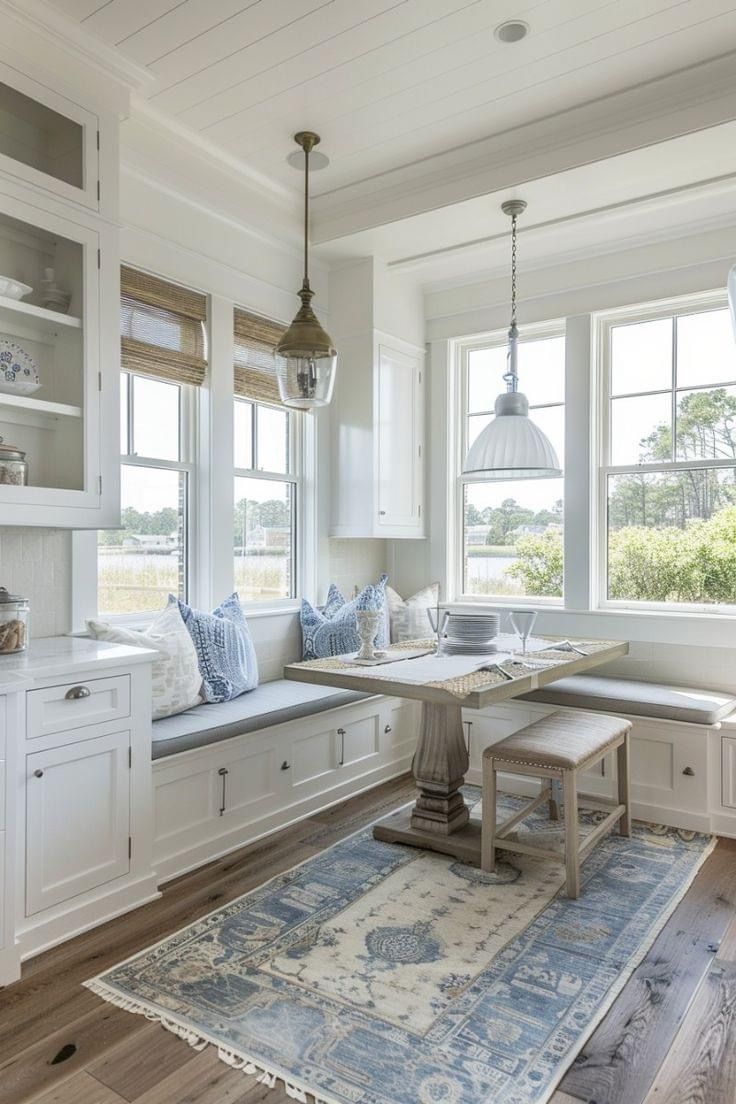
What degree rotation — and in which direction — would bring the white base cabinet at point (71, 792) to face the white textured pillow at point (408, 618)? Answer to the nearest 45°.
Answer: approximately 90° to its left

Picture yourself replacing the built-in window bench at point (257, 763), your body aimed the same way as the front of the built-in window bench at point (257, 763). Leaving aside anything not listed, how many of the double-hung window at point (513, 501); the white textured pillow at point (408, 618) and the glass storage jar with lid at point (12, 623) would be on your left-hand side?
2

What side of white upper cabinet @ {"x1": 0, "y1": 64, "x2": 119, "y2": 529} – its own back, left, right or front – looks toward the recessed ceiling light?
front

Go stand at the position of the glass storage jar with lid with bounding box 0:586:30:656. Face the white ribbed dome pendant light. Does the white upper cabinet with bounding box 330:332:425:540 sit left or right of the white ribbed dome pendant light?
left

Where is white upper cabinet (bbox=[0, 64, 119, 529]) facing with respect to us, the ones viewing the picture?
facing the viewer and to the right of the viewer

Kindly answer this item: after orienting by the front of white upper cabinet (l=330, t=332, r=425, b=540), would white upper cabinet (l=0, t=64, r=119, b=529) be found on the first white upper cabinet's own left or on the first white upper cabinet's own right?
on the first white upper cabinet's own right

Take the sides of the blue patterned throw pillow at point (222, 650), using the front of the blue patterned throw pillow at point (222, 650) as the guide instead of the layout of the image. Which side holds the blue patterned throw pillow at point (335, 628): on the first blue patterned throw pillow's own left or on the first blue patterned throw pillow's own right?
on the first blue patterned throw pillow's own left

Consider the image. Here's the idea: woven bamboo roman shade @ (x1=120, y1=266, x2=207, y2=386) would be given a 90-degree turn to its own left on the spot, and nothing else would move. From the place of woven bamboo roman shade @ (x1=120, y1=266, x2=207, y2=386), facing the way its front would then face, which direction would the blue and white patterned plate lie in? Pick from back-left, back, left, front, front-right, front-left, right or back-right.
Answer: back

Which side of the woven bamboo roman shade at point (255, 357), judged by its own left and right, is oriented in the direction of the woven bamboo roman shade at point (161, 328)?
right

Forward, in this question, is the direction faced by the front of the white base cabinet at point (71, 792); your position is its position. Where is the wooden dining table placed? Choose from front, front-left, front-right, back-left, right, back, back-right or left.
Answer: front-left
